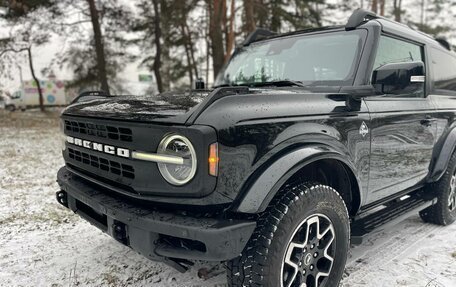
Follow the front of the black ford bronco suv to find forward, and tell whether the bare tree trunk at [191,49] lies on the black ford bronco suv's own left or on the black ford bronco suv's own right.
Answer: on the black ford bronco suv's own right

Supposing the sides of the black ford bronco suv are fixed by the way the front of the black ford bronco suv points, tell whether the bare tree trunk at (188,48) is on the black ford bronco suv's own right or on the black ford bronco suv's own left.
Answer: on the black ford bronco suv's own right

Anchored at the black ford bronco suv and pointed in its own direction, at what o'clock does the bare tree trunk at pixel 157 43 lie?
The bare tree trunk is roughly at 4 o'clock from the black ford bronco suv.

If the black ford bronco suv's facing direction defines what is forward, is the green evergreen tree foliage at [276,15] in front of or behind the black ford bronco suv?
behind

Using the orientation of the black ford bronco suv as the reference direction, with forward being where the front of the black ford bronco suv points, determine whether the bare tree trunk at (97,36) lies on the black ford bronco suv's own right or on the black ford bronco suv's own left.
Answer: on the black ford bronco suv's own right

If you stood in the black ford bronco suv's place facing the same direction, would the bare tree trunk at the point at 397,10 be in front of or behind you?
behind

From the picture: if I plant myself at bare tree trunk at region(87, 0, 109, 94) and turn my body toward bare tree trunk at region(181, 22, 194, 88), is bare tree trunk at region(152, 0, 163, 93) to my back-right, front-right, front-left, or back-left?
front-right

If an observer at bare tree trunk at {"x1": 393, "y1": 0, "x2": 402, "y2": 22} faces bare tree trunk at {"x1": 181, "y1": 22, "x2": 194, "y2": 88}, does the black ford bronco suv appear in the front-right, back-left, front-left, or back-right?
front-left

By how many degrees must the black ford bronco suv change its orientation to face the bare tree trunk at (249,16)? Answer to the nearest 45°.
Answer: approximately 135° to its right

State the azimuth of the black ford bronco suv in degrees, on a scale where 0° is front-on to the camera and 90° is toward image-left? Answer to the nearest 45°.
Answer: approximately 45°
